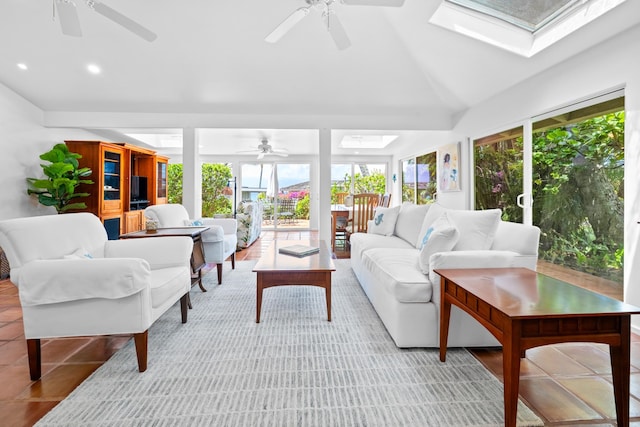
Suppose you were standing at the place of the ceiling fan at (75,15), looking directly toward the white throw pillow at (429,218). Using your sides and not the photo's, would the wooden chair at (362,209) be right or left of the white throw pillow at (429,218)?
left

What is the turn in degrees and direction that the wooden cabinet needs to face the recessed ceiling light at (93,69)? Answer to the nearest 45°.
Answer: approximately 45° to its right

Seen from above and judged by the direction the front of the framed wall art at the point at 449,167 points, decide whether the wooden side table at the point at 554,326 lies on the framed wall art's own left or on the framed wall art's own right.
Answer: on the framed wall art's own left

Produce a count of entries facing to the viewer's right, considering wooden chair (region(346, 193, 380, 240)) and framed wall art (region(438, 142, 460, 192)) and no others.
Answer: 0

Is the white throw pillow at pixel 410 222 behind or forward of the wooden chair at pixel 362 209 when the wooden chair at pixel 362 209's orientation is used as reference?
behind

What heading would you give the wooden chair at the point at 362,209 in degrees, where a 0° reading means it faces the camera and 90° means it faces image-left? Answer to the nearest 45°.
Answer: approximately 135°

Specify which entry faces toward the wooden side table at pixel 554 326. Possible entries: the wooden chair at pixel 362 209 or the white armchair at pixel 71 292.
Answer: the white armchair

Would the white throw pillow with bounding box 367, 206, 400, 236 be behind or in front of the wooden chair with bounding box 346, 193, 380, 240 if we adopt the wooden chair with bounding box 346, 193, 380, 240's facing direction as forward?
behind

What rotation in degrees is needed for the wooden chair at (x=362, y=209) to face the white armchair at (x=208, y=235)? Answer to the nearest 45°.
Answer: approximately 90° to its left

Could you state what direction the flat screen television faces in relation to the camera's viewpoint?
facing the viewer and to the right of the viewer

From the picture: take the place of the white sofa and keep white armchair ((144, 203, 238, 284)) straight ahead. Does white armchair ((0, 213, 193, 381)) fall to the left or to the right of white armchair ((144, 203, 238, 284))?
left

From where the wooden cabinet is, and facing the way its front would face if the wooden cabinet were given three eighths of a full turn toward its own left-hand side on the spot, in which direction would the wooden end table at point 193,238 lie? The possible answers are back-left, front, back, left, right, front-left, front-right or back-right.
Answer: back

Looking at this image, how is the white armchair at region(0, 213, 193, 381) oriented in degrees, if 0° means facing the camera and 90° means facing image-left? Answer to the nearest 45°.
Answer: approximately 315°

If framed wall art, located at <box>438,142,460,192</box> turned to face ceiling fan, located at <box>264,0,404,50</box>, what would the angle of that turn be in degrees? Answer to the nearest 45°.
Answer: approximately 45° to its left

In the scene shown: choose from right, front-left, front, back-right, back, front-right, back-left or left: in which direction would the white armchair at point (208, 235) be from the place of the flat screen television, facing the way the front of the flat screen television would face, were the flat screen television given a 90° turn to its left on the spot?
back-right

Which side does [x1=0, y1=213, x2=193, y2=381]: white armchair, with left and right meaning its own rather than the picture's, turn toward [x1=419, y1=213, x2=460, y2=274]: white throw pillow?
front

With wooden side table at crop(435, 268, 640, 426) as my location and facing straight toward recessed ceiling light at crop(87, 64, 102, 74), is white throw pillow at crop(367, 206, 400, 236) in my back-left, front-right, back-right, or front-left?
front-right

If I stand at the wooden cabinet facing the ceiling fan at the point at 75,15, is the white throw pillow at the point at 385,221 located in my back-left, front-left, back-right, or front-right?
front-left

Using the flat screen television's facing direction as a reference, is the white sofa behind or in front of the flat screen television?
in front

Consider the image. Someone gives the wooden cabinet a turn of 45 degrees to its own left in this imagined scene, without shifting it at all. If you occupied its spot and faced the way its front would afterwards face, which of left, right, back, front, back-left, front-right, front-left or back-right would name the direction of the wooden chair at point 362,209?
front-right

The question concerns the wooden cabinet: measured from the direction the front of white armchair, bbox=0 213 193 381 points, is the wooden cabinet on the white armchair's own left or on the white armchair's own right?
on the white armchair's own left
